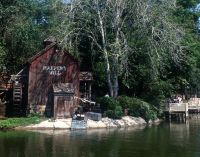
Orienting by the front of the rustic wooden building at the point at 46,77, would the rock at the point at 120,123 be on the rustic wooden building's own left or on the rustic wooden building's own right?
on the rustic wooden building's own left

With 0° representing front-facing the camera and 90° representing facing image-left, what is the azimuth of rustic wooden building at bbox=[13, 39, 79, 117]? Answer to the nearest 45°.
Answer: approximately 0°

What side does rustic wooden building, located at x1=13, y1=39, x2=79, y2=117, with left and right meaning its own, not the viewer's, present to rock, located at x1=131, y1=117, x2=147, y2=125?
left

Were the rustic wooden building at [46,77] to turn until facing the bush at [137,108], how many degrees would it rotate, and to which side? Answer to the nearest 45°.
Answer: approximately 90° to its left

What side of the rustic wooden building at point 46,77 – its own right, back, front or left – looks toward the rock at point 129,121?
left

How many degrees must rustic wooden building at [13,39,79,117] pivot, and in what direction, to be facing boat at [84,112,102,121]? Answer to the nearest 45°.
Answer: approximately 45° to its left

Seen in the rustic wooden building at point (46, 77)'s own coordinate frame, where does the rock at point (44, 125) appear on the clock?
The rock is roughly at 12 o'clock from the rustic wooden building.

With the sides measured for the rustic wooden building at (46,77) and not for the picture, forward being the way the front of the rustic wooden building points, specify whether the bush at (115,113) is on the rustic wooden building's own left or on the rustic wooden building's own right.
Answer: on the rustic wooden building's own left

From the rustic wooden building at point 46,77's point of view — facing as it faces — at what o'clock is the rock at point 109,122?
The rock is roughly at 10 o'clock from the rustic wooden building.

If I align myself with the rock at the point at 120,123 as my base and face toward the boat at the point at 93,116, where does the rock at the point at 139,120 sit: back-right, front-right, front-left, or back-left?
back-right

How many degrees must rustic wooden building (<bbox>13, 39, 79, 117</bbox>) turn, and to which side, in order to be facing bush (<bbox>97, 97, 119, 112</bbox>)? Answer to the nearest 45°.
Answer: approximately 90° to its left
